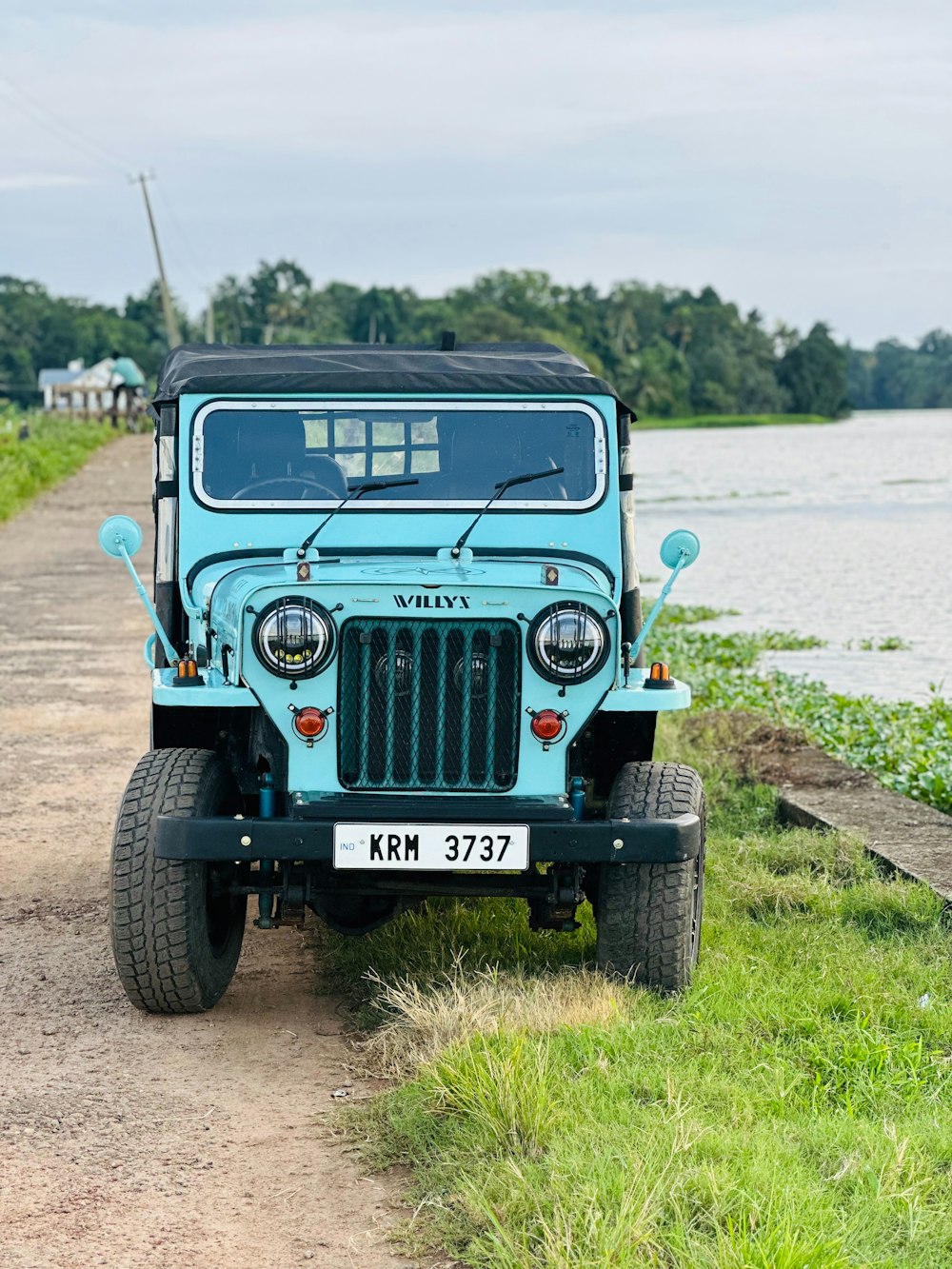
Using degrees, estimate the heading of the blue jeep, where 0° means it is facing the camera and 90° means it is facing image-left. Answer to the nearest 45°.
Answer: approximately 0°
